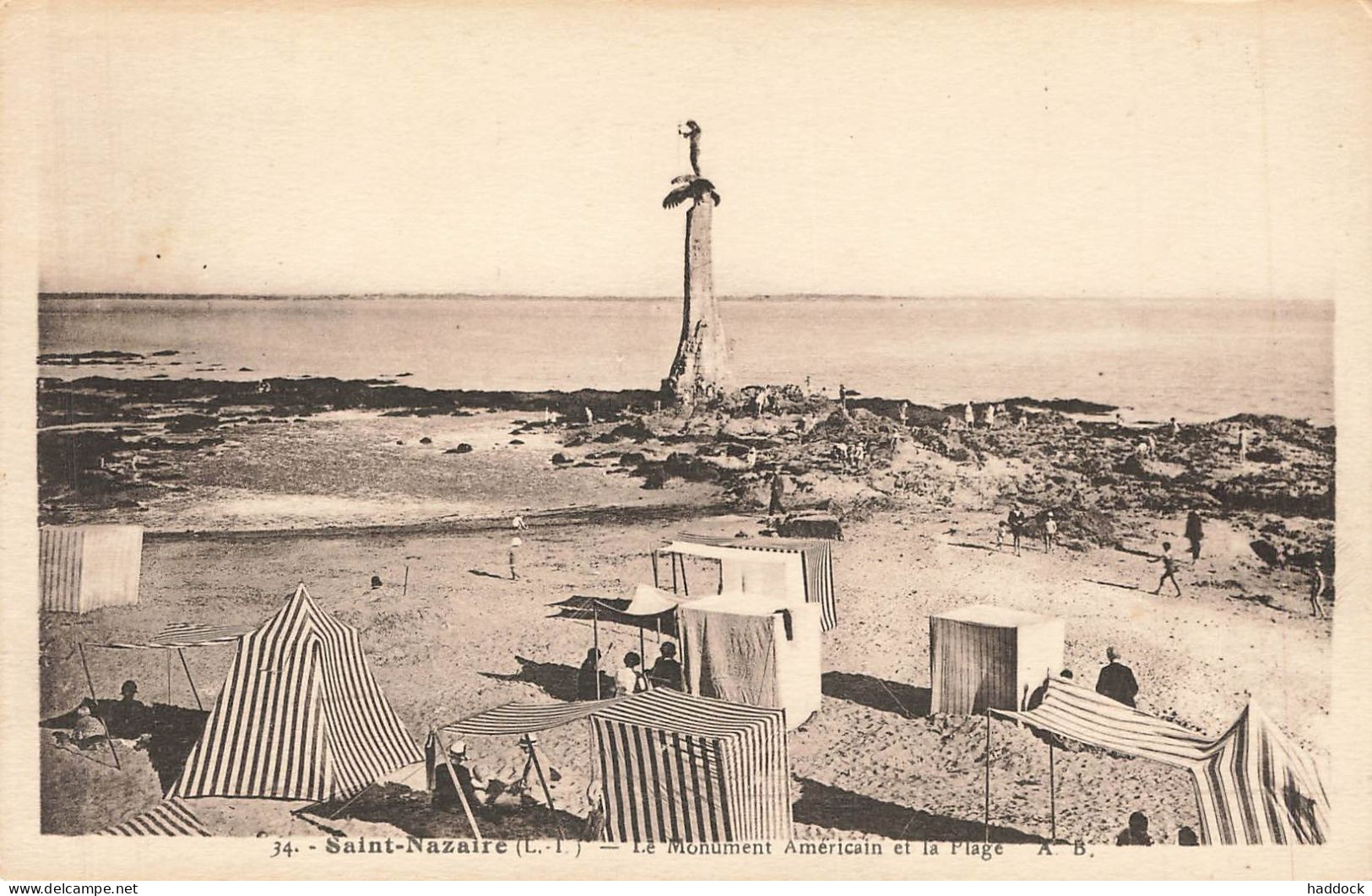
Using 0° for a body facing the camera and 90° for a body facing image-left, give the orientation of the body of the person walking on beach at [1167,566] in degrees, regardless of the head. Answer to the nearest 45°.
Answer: approximately 90°

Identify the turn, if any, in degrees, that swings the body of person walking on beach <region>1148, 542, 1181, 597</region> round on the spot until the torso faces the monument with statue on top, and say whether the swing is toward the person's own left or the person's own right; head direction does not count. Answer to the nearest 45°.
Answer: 0° — they already face it
